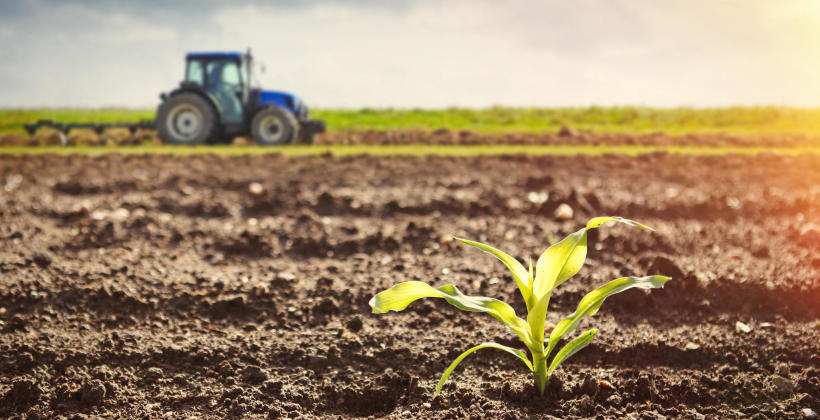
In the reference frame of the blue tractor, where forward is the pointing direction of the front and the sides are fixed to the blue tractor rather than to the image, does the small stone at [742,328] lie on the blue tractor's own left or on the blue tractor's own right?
on the blue tractor's own right

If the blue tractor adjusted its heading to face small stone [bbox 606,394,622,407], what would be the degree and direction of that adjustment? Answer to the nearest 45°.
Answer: approximately 90° to its right

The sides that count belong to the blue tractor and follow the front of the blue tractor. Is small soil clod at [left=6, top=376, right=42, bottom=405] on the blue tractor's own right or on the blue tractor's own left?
on the blue tractor's own right

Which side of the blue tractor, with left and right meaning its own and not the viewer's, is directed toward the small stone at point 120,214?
right

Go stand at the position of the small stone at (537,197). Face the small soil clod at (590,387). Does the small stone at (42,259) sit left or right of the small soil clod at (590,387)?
right

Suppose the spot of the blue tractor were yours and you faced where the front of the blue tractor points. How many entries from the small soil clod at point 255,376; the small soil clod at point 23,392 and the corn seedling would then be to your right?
3

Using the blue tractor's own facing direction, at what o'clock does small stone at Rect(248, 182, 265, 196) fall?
The small stone is roughly at 3 o'clock from the blue tractor.

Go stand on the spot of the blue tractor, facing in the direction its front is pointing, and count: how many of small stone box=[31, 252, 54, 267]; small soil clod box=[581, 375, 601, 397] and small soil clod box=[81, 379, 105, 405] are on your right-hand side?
3

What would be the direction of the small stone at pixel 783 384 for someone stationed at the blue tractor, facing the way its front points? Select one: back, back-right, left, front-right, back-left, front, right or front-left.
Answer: right

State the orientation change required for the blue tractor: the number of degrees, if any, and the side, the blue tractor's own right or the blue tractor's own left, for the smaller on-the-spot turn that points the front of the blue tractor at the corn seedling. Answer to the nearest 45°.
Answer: approximately 90° to the blue tractor's own right

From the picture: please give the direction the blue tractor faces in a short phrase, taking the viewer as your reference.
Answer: facing to the right of the viewer

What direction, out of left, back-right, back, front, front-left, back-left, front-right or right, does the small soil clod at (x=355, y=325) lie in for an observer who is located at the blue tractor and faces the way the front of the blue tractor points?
right

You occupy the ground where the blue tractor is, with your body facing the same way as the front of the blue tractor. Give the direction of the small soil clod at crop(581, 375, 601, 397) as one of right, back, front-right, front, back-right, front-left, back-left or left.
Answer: right

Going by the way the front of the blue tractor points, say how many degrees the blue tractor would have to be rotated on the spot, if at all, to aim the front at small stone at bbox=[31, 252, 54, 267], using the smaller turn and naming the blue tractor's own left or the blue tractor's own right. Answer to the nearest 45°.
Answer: approximately 90° to the blue tractor's own right

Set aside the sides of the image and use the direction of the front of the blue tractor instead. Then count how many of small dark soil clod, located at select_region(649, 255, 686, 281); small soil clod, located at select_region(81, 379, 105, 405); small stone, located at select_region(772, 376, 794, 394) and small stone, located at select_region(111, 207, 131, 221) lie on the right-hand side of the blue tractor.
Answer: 4
